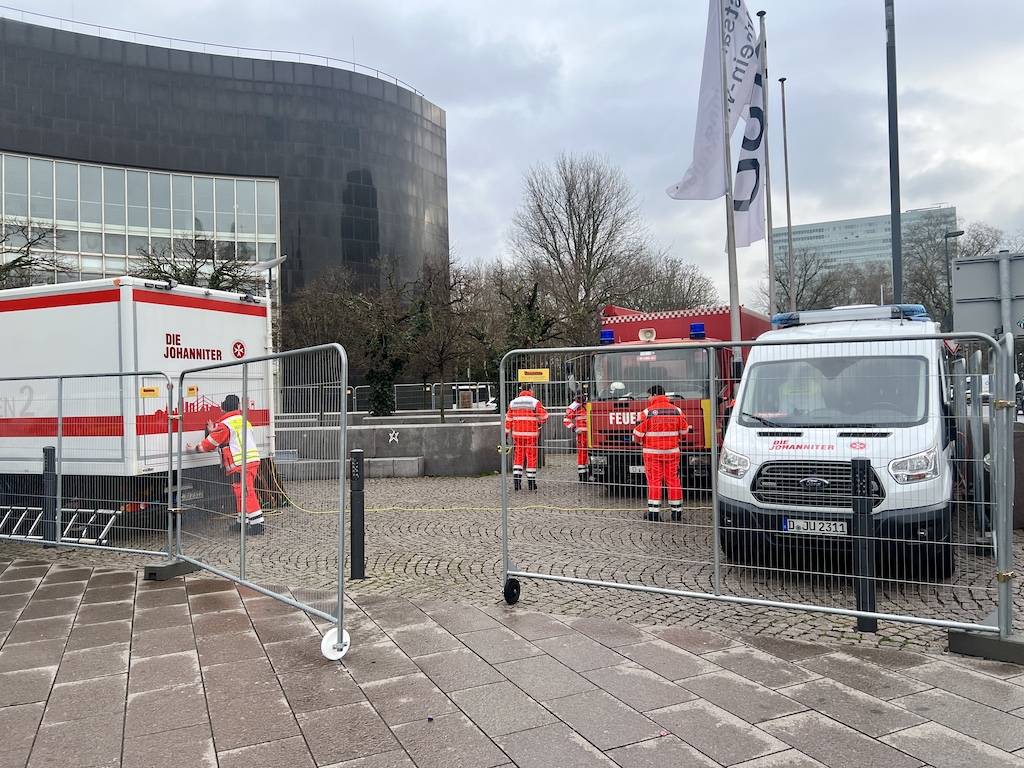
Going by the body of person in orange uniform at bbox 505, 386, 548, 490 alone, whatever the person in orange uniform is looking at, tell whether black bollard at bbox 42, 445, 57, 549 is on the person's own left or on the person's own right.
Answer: on the person's own left

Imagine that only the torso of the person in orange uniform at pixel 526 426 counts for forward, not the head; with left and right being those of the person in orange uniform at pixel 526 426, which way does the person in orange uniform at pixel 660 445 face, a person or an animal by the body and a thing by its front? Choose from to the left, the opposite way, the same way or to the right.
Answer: the same way

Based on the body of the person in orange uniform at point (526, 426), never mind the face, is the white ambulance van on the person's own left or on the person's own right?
on the person's own right

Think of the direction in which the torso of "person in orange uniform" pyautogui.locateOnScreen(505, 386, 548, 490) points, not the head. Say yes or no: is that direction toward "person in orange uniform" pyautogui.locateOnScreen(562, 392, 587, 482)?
no

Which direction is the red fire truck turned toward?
toward the camera

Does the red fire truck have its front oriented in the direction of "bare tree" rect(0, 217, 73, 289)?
no

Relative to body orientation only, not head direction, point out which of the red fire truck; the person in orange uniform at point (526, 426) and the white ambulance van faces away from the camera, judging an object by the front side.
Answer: the person in orange uniform

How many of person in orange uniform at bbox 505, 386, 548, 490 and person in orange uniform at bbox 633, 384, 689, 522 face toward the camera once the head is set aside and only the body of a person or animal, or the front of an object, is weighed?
0

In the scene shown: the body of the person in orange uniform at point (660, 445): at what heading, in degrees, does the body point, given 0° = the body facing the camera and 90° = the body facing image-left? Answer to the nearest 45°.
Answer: approximately 180°

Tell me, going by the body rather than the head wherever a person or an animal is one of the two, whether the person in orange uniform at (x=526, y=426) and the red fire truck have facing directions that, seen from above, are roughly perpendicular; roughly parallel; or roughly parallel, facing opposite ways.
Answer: roughly parallel, facing opposite ways

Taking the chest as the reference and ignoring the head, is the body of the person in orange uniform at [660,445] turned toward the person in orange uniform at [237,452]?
no

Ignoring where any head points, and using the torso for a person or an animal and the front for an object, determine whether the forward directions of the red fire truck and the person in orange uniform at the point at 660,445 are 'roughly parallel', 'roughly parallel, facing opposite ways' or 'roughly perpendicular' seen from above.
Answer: roughly parallel, facing opposite ways

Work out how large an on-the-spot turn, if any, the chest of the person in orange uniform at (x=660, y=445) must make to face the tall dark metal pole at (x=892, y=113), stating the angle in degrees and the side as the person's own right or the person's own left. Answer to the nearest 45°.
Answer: approximately 45° to the person's own right

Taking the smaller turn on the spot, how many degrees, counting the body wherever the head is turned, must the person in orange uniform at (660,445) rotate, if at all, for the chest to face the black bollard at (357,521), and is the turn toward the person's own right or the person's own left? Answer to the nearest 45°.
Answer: approximately 90° to the person's own left

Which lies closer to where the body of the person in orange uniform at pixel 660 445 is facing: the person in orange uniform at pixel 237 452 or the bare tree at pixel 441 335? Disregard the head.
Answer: the bare tree

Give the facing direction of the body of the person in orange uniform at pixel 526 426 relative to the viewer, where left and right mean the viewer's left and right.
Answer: facing away from the viewer

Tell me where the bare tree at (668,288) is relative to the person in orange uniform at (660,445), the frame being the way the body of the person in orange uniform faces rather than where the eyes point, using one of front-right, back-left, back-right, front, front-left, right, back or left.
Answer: front

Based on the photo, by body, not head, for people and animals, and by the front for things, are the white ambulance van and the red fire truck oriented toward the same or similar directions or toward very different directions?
same or similar directions

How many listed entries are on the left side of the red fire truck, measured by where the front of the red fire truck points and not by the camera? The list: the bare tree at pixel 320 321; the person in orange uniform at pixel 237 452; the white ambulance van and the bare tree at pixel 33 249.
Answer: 1

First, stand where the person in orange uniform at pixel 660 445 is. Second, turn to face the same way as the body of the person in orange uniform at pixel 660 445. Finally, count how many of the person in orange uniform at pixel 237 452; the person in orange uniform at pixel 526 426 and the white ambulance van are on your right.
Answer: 1
